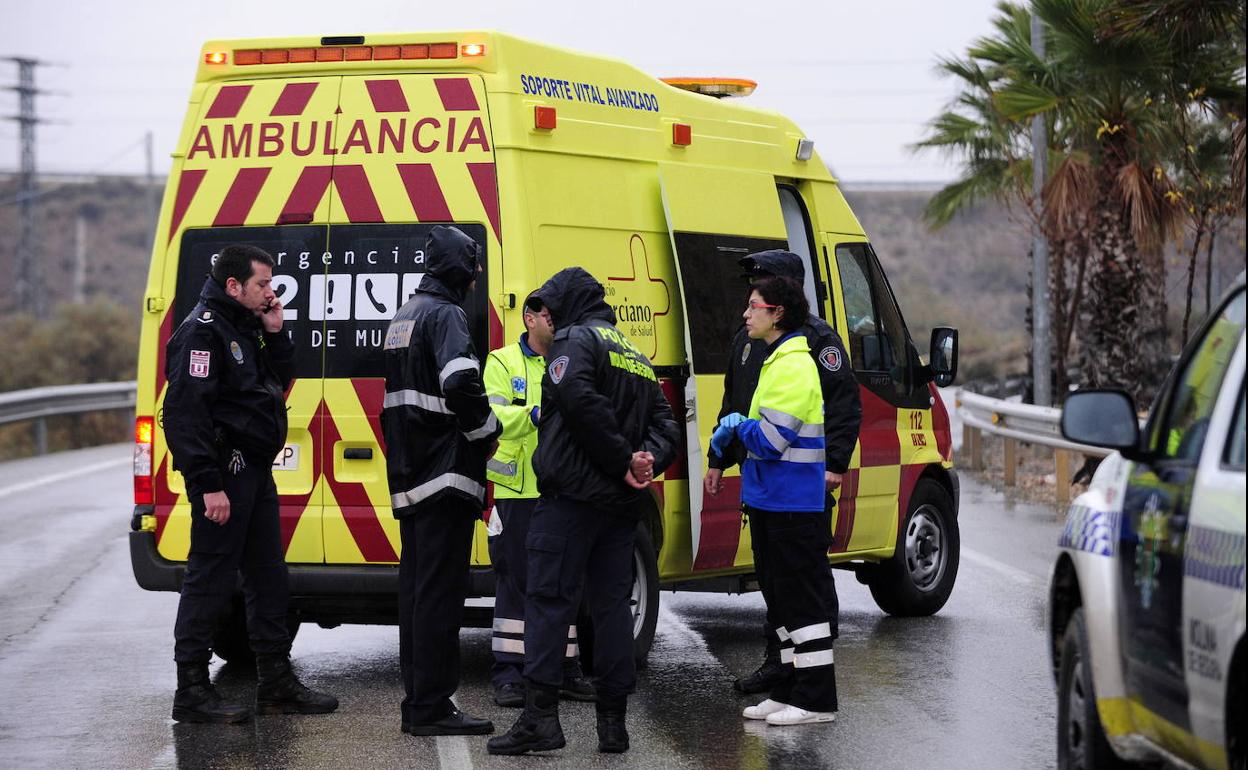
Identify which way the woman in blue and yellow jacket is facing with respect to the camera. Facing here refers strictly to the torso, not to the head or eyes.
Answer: to the viewer's left

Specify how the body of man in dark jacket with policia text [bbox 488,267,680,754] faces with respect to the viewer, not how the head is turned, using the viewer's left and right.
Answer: facing away from the viewer and to the left of the viewer

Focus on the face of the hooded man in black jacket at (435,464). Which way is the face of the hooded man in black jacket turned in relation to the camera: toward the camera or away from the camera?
away from the camera

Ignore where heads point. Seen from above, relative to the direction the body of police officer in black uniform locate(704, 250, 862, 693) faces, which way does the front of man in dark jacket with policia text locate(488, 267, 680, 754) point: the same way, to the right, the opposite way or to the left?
to the right

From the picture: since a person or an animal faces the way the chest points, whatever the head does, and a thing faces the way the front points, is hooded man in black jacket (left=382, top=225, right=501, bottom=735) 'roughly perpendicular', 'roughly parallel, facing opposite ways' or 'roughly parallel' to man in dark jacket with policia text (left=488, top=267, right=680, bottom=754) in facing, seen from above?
roughly perpendicular

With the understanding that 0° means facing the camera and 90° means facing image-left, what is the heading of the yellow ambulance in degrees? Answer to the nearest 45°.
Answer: approximately 225°

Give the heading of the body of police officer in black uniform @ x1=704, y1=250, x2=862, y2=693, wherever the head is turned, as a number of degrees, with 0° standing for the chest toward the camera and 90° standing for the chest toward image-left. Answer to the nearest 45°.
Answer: approximately 45°

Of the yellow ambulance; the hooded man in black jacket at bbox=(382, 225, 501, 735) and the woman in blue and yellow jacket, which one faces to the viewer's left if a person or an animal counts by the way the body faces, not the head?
the woman in blue and yellow jacket

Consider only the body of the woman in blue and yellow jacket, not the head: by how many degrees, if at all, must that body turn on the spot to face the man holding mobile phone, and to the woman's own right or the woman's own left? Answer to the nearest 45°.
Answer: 0° — they already face them

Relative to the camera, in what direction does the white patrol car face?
facing away from the viewer and to the left of the viewer

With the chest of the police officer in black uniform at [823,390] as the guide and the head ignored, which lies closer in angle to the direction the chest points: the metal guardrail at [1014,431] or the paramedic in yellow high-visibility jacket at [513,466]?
the paramedic in yellow high-visibility jacket

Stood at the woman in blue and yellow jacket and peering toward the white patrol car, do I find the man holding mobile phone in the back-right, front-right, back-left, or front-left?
back-right
